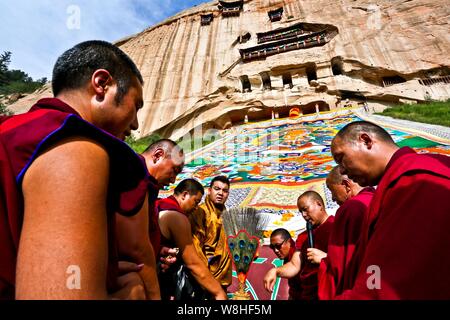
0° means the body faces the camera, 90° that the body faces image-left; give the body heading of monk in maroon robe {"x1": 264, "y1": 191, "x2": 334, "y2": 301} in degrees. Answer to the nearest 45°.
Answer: approximately 45°

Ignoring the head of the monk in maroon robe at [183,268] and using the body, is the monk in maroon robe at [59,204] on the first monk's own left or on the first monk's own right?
on the first monk's own right

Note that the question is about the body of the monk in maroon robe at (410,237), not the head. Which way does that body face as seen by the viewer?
to the viewer's left

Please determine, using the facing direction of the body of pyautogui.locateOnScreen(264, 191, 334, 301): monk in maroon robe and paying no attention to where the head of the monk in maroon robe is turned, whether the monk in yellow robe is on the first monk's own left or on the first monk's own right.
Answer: on the first monk's own right

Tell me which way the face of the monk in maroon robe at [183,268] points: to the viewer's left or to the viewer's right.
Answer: to the viewer's right

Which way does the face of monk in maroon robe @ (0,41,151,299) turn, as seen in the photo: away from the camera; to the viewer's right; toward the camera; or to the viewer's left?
to the viewer's right

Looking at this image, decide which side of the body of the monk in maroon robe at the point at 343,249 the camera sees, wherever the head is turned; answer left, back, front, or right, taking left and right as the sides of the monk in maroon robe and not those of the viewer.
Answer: left

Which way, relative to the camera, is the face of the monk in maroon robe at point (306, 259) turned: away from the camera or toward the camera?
toward the camera

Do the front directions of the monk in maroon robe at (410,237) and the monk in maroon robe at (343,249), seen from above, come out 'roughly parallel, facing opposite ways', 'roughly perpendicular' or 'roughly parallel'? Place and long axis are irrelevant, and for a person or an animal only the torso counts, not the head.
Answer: roughly parallel

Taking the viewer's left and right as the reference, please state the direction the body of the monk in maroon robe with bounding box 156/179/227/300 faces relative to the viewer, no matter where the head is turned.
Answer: facing to the right of the viewer
